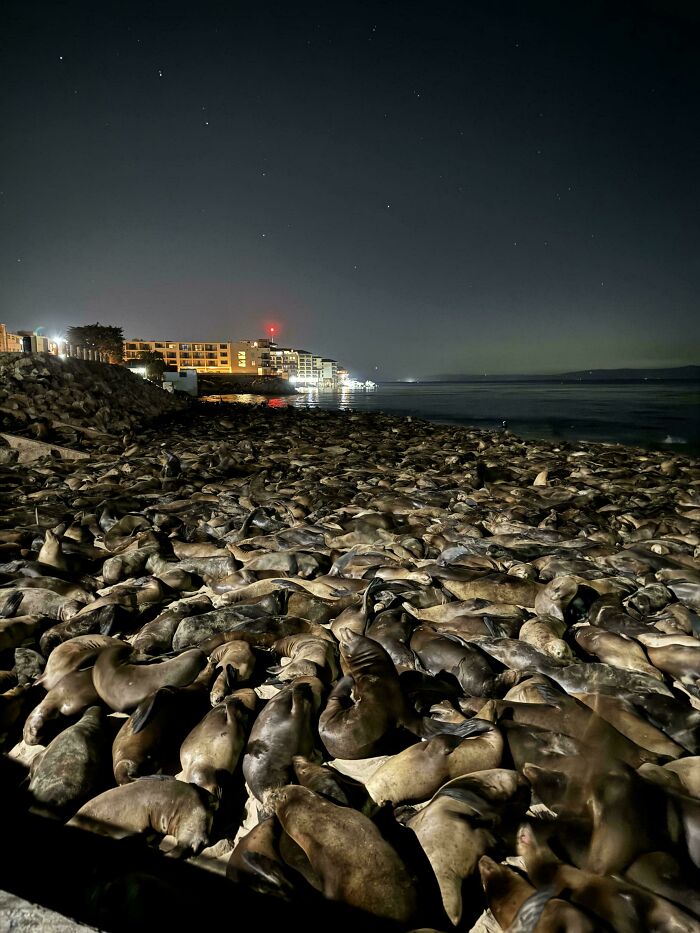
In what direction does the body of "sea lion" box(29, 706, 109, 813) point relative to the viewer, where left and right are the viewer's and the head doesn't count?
facing away from the viewer and to the right of the viewer

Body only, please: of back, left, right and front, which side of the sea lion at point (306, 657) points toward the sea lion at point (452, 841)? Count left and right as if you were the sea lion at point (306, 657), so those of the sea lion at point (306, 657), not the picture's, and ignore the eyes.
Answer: left

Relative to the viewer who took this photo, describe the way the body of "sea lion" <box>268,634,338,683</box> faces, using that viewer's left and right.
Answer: facing to the left of the viewer

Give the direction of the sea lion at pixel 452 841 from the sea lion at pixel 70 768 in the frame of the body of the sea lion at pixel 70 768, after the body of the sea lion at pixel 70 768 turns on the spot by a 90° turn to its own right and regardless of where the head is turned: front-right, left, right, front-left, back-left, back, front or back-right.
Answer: front

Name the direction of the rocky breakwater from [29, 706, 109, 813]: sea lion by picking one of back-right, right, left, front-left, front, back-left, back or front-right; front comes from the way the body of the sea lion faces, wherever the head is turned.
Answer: front-left

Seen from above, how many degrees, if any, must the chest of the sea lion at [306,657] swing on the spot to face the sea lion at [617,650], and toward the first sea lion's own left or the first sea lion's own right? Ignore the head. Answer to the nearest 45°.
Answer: approximately 180°

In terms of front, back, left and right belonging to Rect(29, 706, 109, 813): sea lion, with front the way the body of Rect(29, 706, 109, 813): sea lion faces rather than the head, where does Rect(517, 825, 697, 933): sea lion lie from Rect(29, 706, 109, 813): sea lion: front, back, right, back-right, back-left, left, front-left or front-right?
right

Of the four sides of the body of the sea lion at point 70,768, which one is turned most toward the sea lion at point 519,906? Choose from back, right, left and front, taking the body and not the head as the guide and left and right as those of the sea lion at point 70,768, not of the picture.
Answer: right
